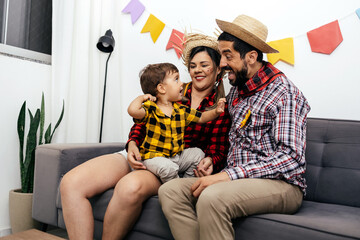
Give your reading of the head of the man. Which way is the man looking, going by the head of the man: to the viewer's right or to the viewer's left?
to the viewer's left

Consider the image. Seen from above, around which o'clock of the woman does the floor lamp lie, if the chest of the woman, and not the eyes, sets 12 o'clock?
The floor lamp is roughly at 4 o'clock from the woman.

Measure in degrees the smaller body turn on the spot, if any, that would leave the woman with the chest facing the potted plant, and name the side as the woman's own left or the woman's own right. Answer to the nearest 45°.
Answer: approximately 90° to the woman's own right

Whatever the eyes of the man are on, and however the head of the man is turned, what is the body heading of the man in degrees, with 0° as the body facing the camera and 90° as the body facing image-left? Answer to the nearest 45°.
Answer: approximately 45°

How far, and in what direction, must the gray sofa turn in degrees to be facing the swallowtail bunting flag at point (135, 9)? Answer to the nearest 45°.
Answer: approximately 90° to its right

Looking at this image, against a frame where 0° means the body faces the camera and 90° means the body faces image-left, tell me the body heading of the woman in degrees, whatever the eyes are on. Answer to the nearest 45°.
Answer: approximately 45°

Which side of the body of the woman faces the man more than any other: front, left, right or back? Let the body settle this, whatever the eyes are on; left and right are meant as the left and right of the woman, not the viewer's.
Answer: left

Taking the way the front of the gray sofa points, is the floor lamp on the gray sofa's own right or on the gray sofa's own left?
on the gray sofa's own right
